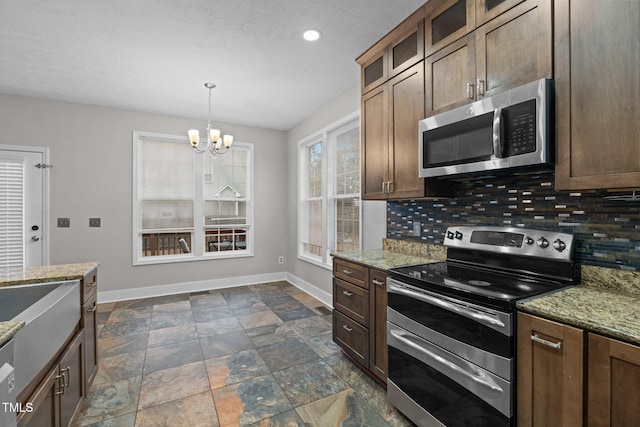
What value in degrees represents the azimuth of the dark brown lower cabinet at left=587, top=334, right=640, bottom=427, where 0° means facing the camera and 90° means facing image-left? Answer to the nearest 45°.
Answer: approximately 45°

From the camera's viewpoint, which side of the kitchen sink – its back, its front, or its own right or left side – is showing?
right

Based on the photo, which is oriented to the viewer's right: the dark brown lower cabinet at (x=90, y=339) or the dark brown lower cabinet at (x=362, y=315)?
the dark brown lower cabinet at (x=90, y=339)

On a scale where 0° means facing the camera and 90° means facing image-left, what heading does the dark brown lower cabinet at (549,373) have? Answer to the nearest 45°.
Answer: approximately 45°

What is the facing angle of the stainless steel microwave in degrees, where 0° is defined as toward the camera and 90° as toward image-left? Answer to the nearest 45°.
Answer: approximately 45°

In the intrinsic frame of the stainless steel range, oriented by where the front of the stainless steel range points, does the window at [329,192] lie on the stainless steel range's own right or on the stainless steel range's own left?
on the stainless steel range's own right

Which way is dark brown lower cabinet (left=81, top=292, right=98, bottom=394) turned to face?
to the viewer's right

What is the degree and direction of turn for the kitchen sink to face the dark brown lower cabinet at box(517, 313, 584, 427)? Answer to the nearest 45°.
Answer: approximately 45° to its right

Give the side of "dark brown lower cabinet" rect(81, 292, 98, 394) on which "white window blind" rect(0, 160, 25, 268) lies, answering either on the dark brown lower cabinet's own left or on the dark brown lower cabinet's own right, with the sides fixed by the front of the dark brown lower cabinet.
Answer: on the dark brown lower cabinet's own left
